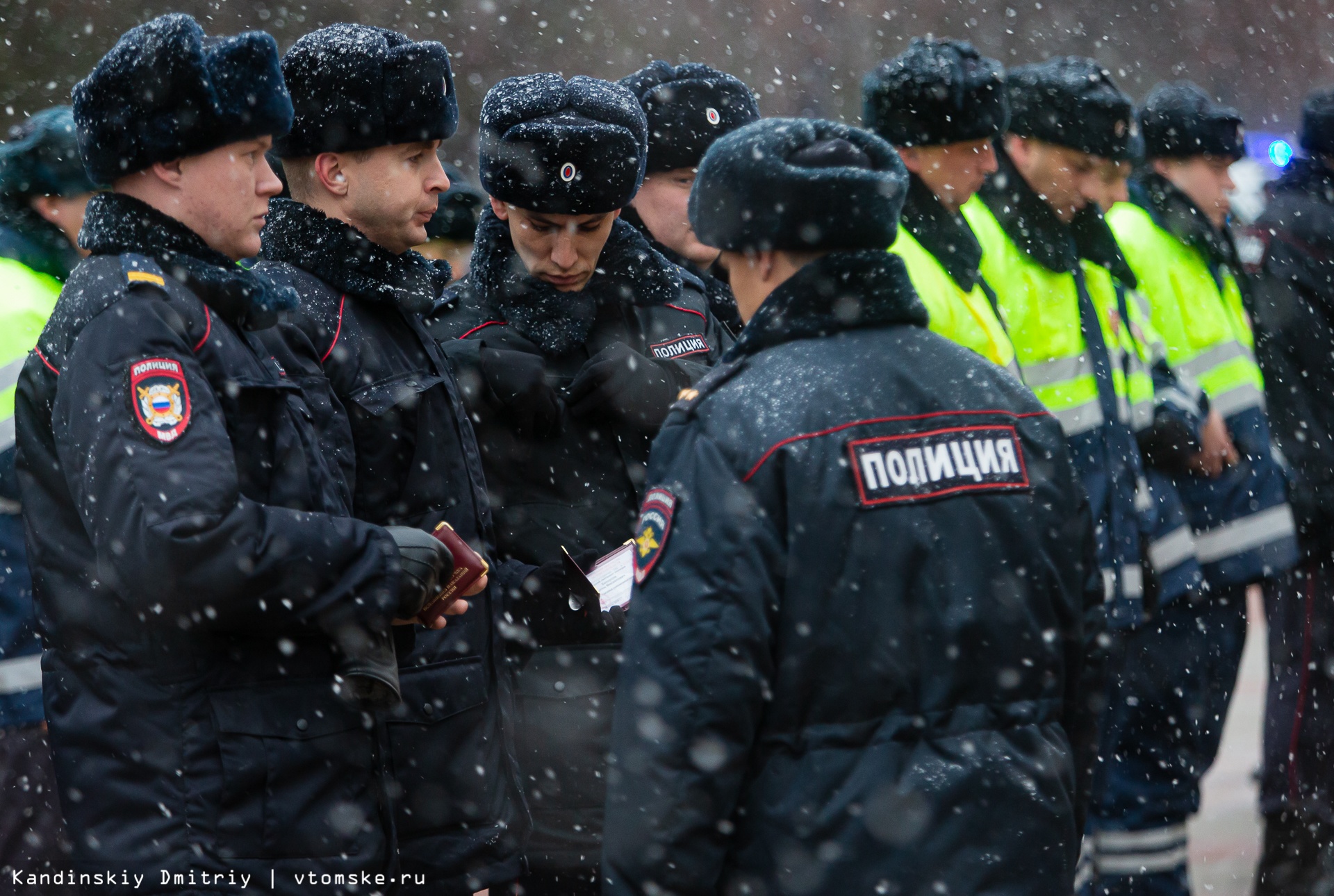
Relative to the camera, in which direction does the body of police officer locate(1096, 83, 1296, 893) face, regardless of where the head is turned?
to the viewer's right

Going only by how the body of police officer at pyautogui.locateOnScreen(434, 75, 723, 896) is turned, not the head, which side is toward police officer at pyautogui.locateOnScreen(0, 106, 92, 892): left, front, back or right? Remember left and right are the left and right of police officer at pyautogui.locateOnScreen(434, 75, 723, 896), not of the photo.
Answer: right

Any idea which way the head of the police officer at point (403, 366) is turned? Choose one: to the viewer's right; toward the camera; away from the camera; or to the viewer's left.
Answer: to the viewer's right

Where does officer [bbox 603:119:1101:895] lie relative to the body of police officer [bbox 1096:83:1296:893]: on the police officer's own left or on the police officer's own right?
on the police officer's own right

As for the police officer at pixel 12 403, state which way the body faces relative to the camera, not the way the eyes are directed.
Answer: to the viewer's right

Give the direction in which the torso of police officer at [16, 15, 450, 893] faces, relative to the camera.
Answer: to the viewer's right

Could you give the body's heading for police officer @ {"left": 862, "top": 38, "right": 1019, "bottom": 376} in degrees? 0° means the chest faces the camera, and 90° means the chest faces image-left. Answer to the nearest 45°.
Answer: approximately 270°

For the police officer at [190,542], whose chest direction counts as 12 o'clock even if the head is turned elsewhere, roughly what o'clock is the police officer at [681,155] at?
the police officer at [681,155] is roughly at 10 o'clock from the police officer at [190,542].

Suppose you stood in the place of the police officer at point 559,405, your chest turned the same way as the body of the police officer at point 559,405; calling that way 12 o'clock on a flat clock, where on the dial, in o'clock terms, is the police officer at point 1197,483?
the police officer at point 1197,483 is roughly at 8 o'clock from the police officer at point 559,405.

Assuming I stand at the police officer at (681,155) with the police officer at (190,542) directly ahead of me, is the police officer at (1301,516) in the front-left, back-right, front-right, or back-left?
back-left

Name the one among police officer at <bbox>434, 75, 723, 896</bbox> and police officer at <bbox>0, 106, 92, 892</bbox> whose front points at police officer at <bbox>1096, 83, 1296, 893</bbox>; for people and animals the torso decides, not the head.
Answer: police officer at <bbox>0, 106, 92, 892</bbox>

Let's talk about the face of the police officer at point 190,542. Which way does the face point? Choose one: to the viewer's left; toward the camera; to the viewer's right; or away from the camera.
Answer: to the viewer's right

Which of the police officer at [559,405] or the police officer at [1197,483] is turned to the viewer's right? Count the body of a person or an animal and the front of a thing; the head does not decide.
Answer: the police officer at [1197,483]

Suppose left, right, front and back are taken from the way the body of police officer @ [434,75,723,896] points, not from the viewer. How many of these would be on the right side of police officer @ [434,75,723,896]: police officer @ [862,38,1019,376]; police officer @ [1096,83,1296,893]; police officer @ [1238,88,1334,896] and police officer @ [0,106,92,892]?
1

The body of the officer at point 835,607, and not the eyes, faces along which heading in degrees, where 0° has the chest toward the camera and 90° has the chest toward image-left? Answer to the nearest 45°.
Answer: approximately 135°
